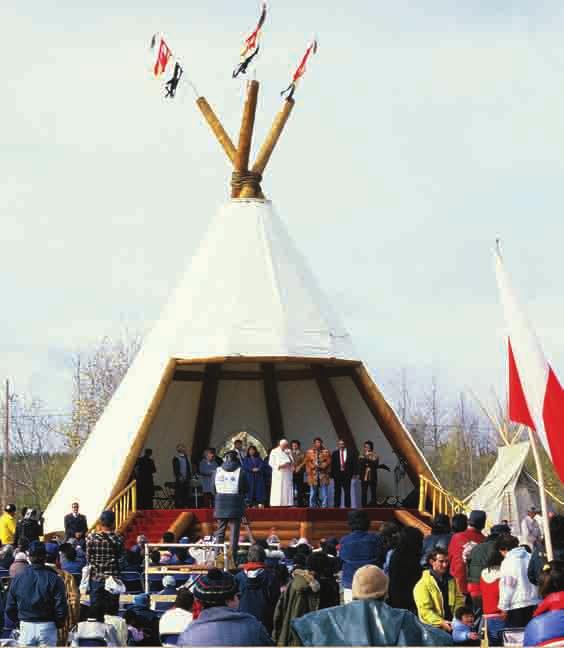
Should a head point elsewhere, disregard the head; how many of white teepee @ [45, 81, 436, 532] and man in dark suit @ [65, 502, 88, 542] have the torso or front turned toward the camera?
2

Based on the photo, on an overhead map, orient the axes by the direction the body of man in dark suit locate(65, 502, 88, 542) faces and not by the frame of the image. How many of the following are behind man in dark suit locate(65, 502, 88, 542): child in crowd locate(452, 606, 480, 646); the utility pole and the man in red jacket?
1

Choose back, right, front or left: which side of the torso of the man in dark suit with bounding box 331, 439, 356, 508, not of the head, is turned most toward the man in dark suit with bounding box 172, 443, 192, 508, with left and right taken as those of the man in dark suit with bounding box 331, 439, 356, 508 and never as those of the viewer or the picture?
right

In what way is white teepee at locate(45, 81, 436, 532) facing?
toward the camera

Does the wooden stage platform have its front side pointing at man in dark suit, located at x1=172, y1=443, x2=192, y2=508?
no

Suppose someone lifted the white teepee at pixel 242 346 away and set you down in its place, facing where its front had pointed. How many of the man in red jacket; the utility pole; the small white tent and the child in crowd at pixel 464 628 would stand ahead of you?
2

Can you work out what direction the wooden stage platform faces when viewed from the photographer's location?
facing the viewer

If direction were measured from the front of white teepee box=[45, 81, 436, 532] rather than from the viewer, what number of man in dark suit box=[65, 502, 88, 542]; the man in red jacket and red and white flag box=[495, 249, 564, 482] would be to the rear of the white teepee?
0

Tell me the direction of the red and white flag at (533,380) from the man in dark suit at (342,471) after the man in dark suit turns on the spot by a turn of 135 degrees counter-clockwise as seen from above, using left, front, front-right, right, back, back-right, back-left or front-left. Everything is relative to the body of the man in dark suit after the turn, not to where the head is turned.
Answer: back-right

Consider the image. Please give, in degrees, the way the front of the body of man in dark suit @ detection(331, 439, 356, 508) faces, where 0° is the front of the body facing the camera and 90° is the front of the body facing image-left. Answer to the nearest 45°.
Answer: approximately 0°

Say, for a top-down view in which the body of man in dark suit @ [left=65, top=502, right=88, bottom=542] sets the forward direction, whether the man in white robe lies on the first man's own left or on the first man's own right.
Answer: on the first man's own left

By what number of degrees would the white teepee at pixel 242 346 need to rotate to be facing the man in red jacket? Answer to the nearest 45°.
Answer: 0° — it already faces them

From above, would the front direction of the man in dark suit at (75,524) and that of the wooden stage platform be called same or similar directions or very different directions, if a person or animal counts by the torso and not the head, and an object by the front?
same or similar directions

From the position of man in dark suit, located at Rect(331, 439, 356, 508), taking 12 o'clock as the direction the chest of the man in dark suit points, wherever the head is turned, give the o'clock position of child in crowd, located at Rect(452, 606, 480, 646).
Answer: The child in crowd is roughly at 12 o'clock from the man in dark suit.

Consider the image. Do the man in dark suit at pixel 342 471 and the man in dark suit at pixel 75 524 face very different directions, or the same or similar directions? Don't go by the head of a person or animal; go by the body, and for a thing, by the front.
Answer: same or similar directions

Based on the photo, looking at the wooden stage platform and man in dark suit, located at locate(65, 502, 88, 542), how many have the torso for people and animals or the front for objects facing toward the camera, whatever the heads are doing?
2

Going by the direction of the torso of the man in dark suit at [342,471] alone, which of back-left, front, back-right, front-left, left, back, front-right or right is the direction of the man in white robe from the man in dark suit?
front-right
